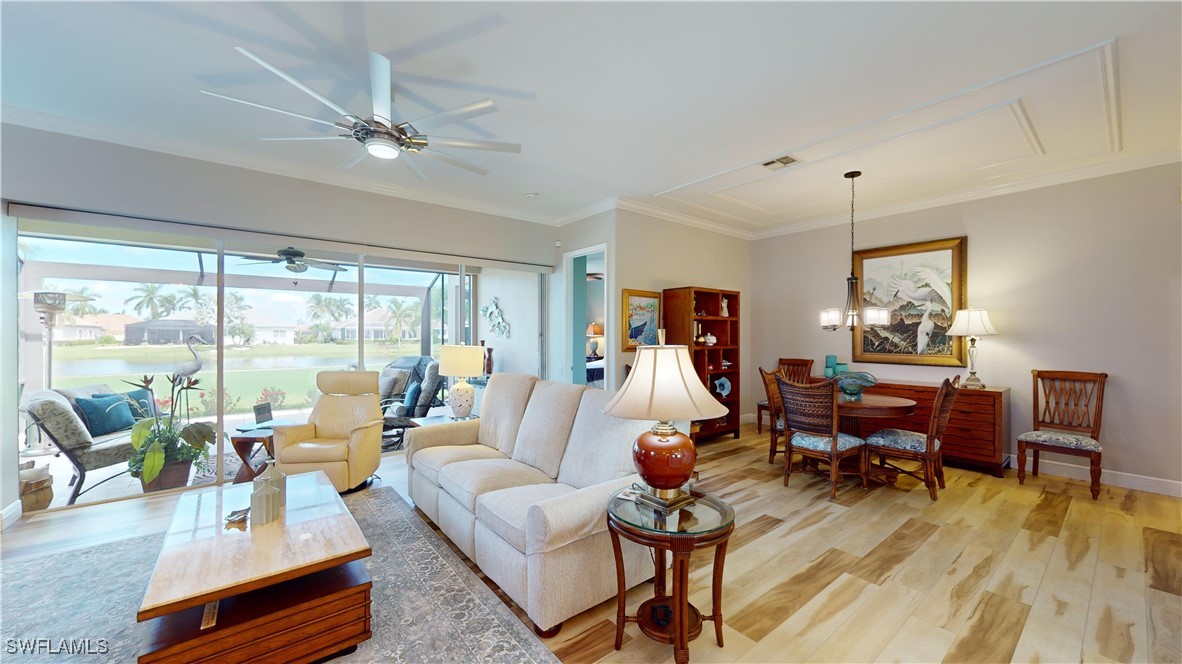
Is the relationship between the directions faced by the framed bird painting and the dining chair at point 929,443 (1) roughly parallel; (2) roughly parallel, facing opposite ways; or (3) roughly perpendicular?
roughly perpendicular

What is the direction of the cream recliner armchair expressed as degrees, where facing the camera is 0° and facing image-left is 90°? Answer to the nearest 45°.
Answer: approximately 45°

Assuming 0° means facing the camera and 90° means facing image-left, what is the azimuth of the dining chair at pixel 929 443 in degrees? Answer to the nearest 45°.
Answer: approximately 135°

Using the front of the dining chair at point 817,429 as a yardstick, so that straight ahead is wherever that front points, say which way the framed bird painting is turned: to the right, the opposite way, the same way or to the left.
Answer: the opposite way

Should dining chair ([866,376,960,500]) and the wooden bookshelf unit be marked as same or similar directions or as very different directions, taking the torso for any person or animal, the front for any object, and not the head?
very different directions
